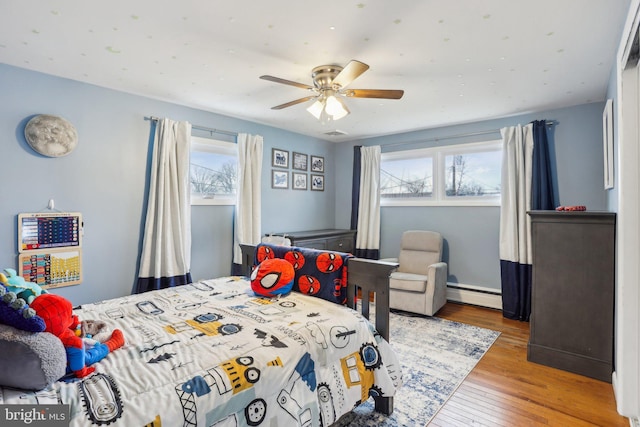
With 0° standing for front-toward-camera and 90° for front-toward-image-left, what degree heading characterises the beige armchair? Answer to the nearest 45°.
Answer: approximately 45°

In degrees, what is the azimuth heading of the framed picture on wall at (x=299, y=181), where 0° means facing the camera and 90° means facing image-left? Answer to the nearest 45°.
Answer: approximately 315°

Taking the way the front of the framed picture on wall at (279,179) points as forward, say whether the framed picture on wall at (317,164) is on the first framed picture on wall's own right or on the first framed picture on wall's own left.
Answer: on the first framed picture on wall's own left

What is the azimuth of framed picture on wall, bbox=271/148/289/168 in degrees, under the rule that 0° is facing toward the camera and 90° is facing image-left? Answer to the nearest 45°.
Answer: approximately 315°

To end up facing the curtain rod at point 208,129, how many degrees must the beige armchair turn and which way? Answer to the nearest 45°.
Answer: approximately 45° to its right

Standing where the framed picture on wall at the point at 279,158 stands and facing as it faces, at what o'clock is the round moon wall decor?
The round moon wall decor is roughly at 3 o'clock from the framed picture on wall.
